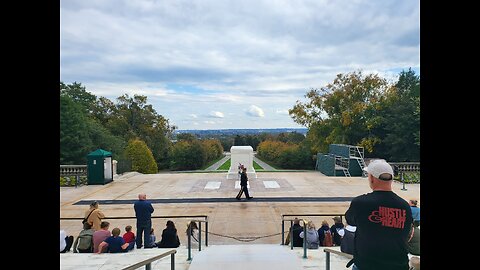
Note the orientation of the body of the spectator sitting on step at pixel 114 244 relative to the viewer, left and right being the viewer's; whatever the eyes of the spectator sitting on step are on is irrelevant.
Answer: facing away from the viewer

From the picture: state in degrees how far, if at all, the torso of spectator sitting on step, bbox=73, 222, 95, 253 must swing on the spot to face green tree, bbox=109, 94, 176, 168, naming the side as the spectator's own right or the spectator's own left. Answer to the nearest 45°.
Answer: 0° — they already face it

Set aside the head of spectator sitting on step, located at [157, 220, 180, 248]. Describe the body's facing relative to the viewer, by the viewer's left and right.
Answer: facing away from the viewer

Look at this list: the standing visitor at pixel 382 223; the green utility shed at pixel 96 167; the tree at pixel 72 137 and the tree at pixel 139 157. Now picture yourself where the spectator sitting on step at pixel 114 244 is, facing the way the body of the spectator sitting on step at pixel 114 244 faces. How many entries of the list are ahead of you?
3

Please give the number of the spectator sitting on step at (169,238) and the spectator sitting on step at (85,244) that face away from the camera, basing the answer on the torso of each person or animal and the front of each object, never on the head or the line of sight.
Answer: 2

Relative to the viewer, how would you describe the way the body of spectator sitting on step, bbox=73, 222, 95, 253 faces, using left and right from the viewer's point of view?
facing away from the viewer

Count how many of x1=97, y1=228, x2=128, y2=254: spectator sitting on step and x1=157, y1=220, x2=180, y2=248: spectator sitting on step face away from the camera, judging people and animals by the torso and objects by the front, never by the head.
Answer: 2

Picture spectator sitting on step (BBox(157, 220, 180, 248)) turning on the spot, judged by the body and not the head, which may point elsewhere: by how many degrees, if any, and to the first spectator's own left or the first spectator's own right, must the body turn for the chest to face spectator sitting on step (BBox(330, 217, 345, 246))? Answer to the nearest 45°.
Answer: approximately 90° to the first spectator's own right
